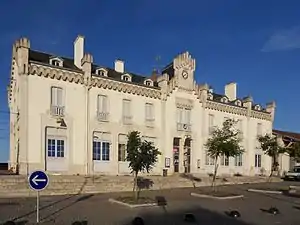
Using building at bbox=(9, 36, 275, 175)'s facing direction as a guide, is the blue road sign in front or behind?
in front

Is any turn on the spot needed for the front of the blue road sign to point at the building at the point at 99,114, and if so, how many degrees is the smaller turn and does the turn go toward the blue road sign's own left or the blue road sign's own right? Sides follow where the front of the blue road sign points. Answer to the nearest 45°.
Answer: approximately 180°

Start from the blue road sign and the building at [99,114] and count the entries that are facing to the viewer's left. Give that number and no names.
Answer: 0

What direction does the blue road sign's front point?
toward the camera

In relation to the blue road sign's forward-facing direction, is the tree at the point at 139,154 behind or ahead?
behind

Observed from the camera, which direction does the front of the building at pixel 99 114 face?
facing the viewer and to the right of the viewer
